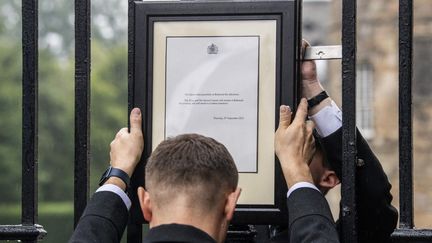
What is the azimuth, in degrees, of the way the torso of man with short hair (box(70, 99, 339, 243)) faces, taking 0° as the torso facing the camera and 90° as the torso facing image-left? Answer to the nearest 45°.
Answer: approximately 180°

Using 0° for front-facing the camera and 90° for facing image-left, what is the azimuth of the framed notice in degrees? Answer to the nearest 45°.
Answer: approximately 0°

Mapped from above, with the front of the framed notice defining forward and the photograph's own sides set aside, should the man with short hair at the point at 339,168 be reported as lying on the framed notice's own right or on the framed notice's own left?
on the framed notice's own left

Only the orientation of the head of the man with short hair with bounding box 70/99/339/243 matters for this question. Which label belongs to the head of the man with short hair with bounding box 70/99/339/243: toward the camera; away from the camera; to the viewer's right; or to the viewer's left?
away from the camera

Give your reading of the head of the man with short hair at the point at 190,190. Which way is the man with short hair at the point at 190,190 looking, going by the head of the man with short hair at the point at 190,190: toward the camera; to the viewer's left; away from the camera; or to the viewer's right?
away from the camera
